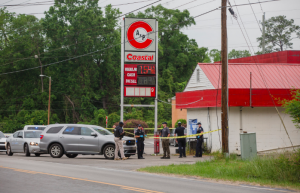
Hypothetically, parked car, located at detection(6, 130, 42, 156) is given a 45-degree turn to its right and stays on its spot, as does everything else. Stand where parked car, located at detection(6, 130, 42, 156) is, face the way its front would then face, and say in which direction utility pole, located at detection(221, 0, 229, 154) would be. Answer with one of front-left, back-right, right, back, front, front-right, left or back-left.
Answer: front-left

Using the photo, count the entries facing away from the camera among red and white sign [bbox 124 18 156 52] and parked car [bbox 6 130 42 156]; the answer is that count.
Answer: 0

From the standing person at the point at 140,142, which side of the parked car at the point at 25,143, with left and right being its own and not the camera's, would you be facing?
front
